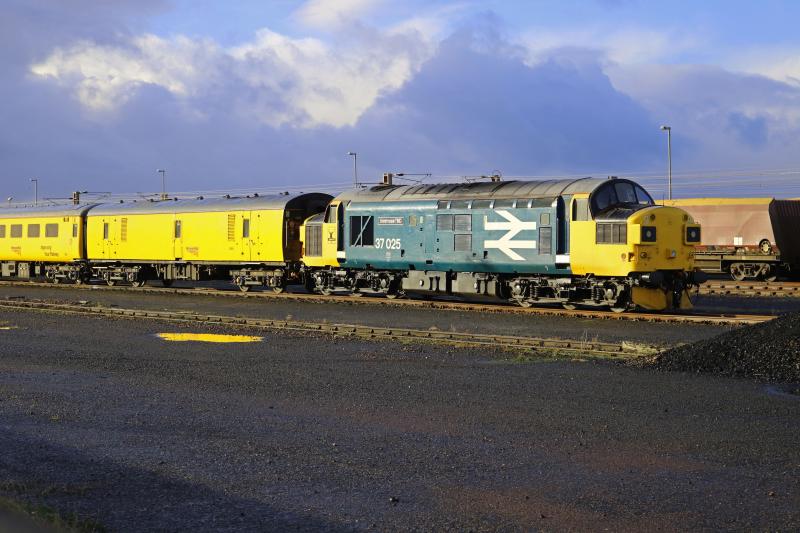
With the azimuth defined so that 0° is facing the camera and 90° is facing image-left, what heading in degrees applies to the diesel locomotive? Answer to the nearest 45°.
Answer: approximately 315°
